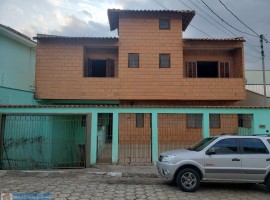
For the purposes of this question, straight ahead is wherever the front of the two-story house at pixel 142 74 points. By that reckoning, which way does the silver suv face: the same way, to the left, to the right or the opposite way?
to the right

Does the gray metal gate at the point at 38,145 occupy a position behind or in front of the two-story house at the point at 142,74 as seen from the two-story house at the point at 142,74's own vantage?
in front

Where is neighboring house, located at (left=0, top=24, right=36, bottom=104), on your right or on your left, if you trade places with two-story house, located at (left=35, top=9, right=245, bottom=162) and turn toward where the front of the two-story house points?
on your right

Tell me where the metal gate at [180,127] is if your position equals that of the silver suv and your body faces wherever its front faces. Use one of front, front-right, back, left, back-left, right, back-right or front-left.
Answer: right

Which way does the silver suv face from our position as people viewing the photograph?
facing to the left of the viewer

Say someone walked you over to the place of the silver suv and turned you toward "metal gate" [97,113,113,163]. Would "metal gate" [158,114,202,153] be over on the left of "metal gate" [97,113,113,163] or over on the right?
right

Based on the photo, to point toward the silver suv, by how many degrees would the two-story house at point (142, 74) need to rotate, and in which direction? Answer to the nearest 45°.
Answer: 0° — it already faces it

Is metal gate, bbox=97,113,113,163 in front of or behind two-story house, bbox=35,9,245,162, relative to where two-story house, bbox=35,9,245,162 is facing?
in front

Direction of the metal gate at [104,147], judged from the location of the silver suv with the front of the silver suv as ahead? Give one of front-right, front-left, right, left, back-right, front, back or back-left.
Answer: front-right

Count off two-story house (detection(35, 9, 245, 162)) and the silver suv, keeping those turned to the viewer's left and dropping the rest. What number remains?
1

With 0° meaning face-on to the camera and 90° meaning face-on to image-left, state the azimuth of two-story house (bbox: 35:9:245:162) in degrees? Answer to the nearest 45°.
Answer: approximately 0°
